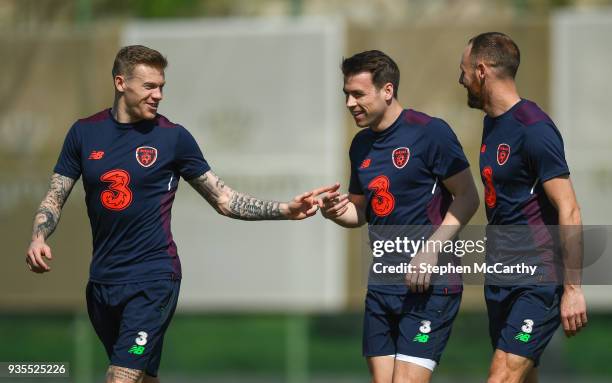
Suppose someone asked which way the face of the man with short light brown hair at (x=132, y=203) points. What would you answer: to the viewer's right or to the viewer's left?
to the viewer's right

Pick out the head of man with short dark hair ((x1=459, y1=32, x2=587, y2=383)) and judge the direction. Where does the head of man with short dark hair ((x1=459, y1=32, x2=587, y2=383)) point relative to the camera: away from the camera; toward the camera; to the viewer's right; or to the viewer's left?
to the viewer's left

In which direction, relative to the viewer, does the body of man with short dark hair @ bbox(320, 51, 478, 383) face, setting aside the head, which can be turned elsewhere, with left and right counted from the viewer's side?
facing the viewer and to the left of the viewer

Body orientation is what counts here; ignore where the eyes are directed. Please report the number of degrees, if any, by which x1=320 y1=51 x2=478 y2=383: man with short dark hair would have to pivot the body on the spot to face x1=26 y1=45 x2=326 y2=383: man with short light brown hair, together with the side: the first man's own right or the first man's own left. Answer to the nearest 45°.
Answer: approximately 45° to the first man's own right

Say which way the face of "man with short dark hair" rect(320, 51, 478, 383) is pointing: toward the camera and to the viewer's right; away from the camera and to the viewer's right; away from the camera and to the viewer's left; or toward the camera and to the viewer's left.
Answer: toward the camera and to the viewer's left
